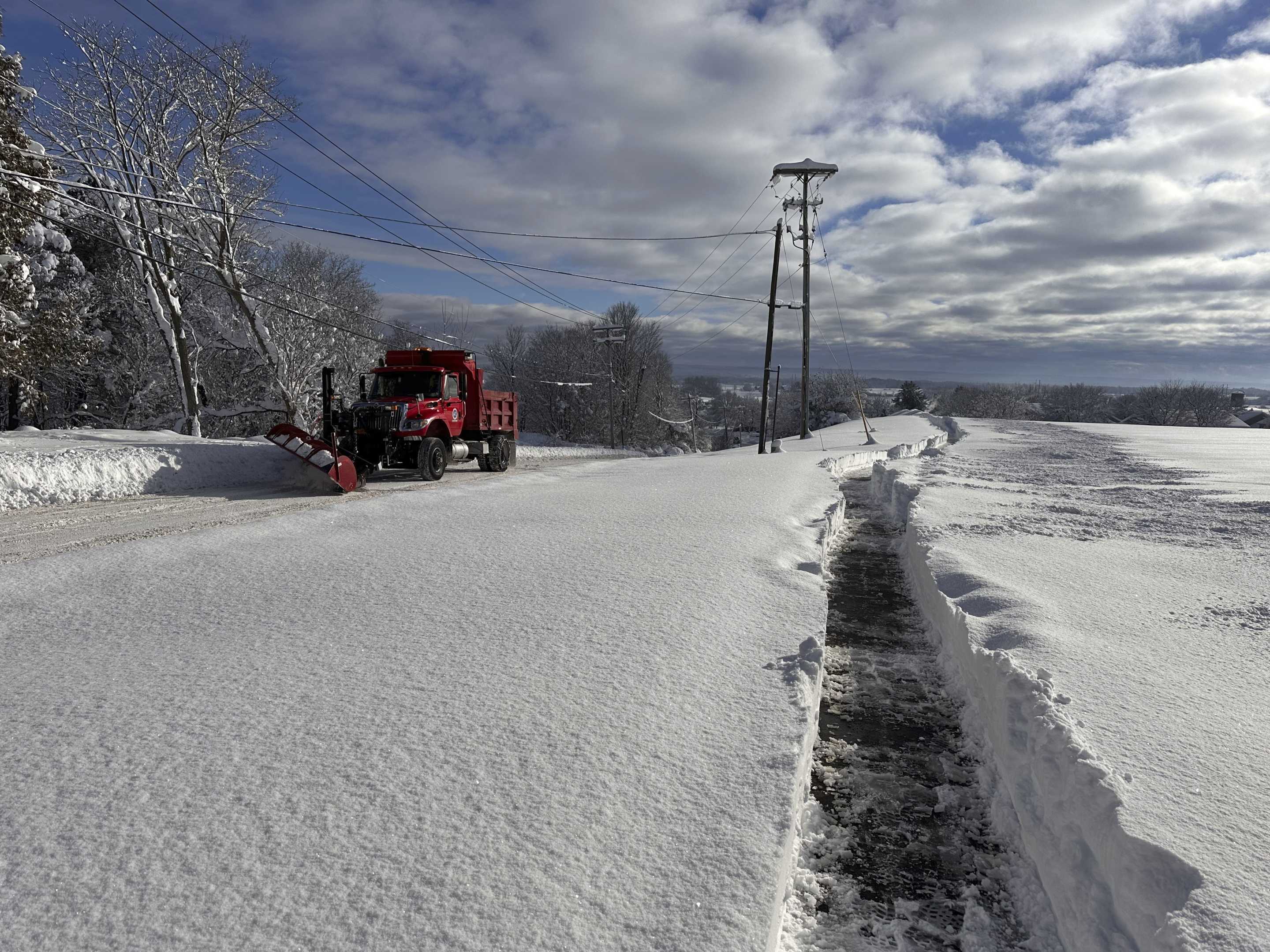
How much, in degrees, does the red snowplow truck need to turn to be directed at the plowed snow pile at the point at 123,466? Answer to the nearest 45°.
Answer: approximately 45° to its right

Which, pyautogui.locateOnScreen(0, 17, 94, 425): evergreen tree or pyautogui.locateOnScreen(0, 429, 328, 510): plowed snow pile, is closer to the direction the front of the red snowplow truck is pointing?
the plowed snow pile

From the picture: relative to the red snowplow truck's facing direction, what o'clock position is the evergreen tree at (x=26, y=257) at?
The evergreen tree is roughly at 3 o'clock from the red snowplow truck.

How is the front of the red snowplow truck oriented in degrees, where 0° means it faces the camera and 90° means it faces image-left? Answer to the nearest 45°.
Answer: approximately 45°
